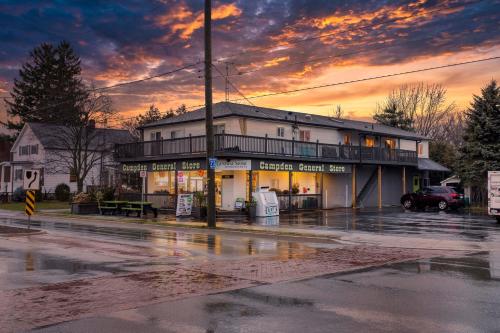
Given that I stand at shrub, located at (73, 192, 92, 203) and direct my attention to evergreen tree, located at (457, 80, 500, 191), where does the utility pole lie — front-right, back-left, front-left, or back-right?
front-right

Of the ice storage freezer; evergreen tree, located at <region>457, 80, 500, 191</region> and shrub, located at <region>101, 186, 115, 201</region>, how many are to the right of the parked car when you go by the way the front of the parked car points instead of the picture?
1

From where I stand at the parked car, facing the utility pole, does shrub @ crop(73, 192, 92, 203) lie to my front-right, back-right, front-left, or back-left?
front-right

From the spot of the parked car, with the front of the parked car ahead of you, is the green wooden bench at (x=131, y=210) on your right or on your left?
on your left

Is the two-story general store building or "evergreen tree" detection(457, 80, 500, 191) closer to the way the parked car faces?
the two-story general store building

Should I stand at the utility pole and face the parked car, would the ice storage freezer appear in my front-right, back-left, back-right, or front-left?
front-left

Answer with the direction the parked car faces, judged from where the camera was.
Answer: facing away from the viewer and to the left of the viewer

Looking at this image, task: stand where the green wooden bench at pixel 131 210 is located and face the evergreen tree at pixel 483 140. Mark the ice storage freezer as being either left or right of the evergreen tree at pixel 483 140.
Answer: right

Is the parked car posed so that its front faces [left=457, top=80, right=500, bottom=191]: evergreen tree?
no
